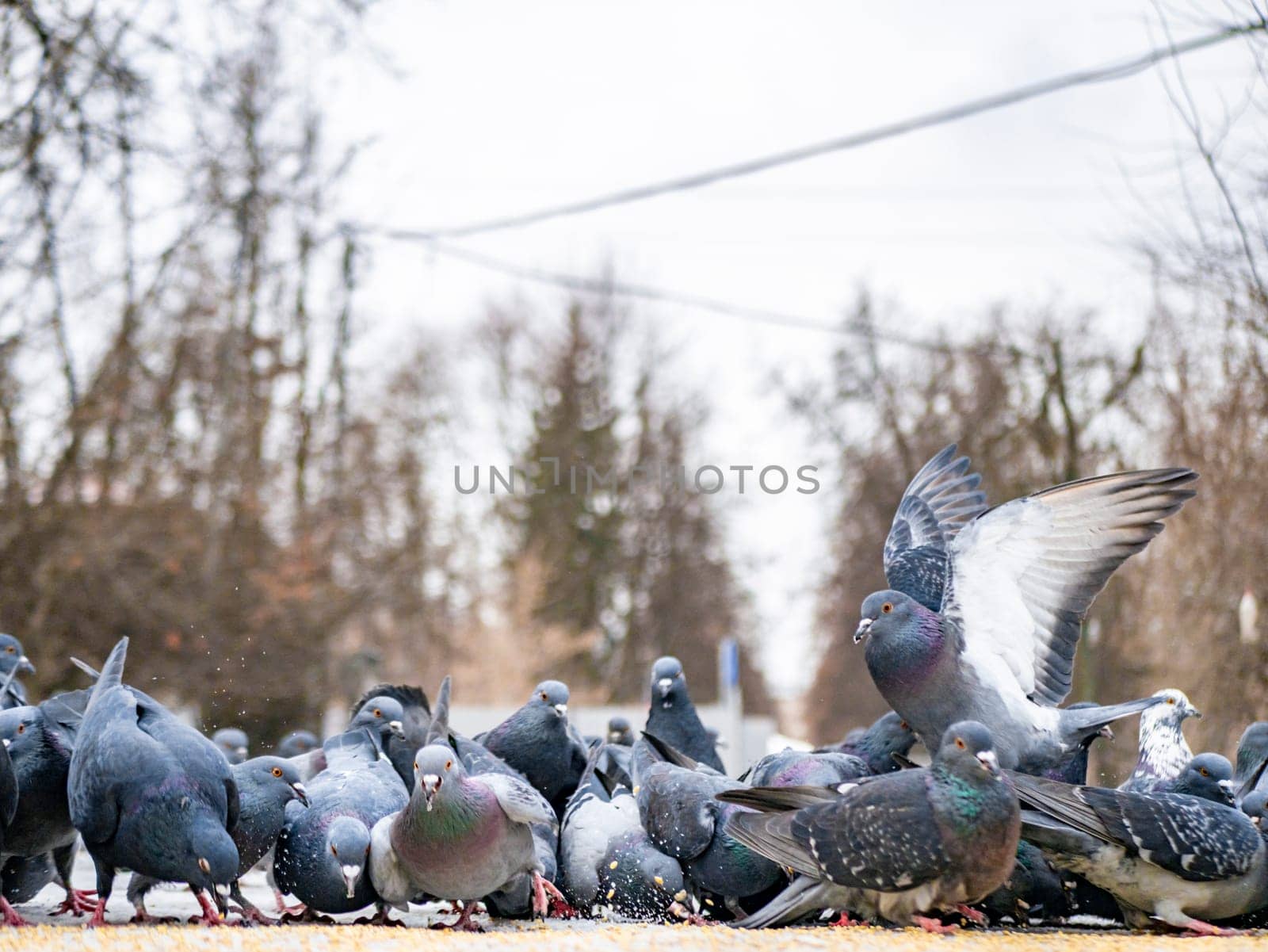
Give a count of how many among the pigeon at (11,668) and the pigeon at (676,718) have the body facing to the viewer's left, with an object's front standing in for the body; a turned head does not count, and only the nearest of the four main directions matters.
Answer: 0

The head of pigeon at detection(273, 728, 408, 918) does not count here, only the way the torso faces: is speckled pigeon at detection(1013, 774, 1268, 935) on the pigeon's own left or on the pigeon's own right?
on the pigeon's own left

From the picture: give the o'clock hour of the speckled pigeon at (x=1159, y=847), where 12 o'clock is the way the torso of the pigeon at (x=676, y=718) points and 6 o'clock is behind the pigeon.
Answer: The speckled pigeon is roughly at 11 o'clock from the pigeon.

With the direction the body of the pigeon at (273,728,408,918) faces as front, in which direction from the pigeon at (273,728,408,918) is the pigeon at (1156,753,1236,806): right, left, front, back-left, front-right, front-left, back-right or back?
left

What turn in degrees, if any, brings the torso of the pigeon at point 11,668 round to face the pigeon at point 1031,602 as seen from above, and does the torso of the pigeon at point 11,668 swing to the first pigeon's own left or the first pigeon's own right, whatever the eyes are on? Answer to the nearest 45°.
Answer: approximately 45° to the first pigeon's own right

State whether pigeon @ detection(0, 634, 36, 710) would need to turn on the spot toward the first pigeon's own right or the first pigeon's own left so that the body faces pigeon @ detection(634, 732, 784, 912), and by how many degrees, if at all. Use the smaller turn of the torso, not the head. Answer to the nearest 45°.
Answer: approximately 45° to the first pigeon's own right

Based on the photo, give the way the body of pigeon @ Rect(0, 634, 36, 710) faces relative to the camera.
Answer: to the viewer's right

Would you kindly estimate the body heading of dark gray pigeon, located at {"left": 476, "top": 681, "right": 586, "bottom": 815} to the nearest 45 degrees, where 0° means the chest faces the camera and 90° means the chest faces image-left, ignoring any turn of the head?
approximately 315°

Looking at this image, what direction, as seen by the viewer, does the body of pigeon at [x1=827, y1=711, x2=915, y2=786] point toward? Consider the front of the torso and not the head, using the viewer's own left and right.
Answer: facing to the right of the viewer

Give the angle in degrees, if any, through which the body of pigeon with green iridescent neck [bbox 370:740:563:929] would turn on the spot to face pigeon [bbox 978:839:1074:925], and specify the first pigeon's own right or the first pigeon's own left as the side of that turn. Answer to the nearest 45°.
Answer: approximately 90° to the first pigeon's own left

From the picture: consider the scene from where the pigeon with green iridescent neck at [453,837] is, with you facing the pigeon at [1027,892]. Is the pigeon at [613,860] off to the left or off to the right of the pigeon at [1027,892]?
left

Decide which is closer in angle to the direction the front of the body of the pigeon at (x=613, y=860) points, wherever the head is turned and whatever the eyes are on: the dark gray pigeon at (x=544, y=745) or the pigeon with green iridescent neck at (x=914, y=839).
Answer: the pigeon with green iridescent neck

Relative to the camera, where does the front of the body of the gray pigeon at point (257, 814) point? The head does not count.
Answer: to the viewer's right
